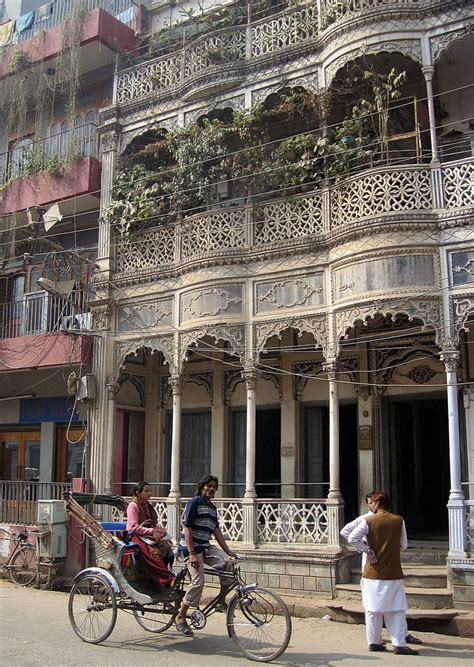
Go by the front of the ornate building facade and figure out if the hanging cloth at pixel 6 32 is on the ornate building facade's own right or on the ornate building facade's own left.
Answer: on the ornate building facade's own right

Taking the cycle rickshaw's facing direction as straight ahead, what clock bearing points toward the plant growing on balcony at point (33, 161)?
The plant growing on balcony is roughly at 7 o'clock from the cycle rickshaw.

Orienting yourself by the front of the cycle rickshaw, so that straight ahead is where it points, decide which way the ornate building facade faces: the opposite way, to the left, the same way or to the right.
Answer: to the right

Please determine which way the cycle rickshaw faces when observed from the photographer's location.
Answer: facing the viewer and to the right of the viewer

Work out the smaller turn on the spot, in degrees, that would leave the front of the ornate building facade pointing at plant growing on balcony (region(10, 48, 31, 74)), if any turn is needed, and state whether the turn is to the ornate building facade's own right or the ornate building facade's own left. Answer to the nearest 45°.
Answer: approximately 90° to the ornate building facade's own right

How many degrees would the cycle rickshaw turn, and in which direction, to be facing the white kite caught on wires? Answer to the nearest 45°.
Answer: approximately 135° to its left

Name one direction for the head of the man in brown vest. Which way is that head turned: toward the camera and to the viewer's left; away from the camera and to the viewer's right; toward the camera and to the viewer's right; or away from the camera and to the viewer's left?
away from the camera and to the viewer's left
